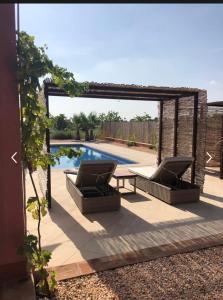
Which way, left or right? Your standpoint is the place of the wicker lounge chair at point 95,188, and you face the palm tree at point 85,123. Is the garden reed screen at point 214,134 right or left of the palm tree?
right

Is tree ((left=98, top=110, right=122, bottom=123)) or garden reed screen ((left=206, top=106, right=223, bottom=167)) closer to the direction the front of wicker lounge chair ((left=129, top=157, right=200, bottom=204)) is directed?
the tree

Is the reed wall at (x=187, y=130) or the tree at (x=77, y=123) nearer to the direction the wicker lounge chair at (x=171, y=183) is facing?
the tree

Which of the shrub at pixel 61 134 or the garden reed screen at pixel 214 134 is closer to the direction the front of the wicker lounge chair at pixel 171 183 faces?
the shrub
